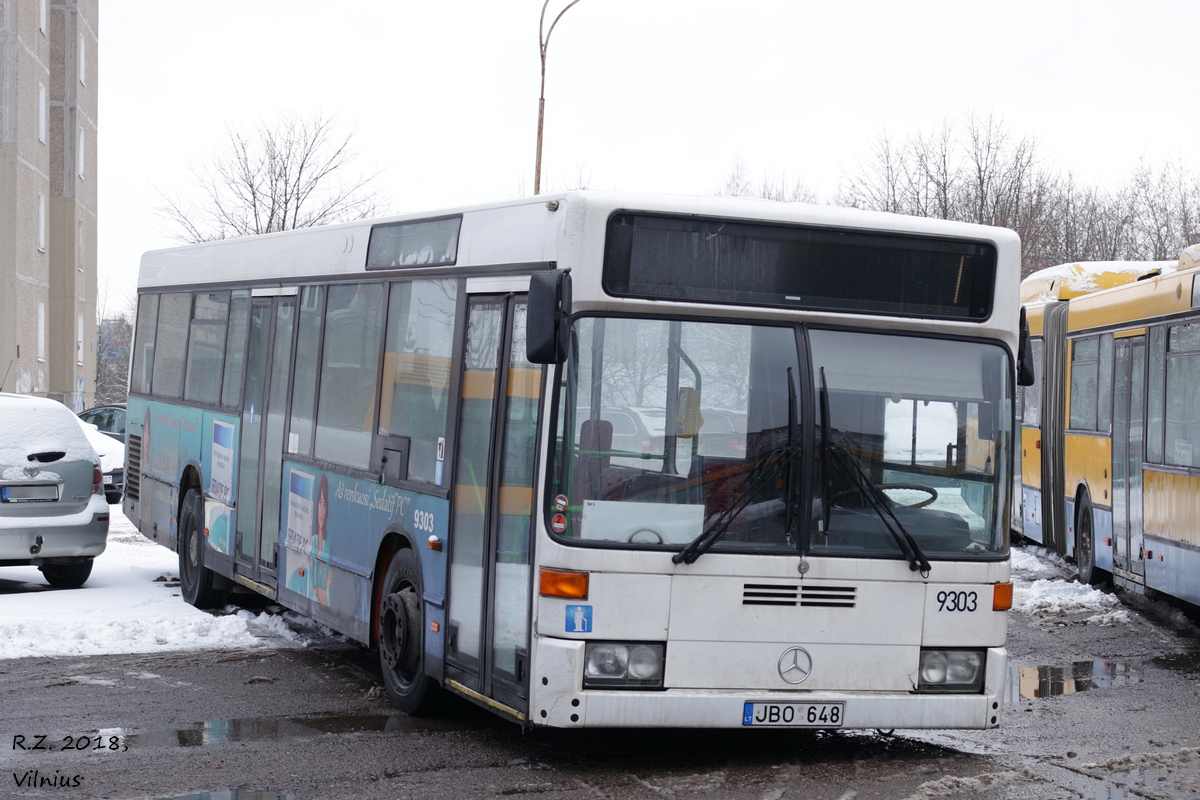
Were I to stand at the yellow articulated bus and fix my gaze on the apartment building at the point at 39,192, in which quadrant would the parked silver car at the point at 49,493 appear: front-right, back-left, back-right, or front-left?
front-left

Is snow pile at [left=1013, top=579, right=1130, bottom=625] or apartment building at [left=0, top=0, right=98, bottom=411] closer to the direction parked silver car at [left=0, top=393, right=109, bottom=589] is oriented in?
the apartment building

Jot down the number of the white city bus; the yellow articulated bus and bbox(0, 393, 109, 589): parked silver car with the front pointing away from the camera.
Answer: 1

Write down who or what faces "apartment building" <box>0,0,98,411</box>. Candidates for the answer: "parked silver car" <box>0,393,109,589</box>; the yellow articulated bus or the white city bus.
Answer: the parked silver car

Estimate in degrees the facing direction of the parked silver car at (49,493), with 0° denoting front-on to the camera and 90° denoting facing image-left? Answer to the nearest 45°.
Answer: approximately 180°

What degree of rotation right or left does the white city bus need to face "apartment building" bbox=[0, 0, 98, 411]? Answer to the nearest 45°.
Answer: approximately 180°

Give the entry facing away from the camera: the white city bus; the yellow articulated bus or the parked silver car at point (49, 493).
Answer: the parked silver car

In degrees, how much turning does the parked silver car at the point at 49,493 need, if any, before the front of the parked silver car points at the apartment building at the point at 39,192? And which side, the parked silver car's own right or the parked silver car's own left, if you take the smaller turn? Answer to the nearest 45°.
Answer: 0° — it already faces it

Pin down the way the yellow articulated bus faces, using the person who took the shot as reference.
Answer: facing the viewer and to the right of the viewer

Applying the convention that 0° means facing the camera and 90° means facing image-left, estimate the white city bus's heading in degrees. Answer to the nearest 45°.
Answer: approximately 315°

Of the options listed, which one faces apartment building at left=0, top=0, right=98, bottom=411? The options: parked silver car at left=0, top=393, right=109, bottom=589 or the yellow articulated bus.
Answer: the parked silver car

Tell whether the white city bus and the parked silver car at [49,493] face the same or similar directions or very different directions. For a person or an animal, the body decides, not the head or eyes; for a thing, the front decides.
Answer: very different directions
